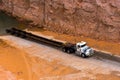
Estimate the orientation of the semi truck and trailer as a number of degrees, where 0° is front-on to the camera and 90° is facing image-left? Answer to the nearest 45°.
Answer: approximately 315°
